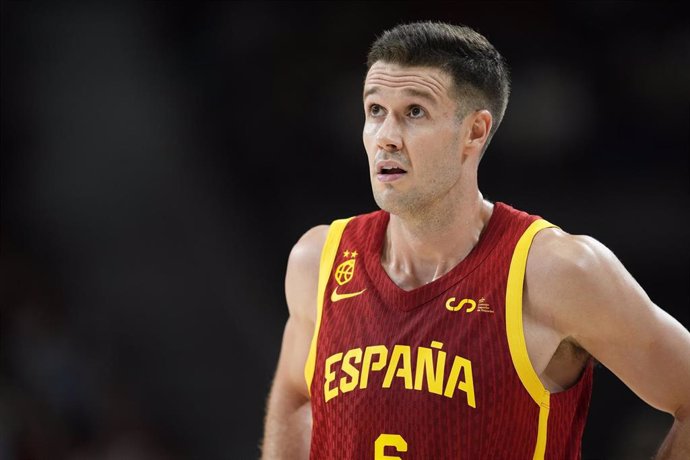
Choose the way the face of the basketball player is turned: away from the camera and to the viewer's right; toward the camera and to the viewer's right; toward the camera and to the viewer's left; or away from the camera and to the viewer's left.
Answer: toward the camera and to the viewer's left

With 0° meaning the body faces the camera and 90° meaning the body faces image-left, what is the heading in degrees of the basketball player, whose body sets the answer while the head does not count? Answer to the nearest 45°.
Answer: approximately 45°
